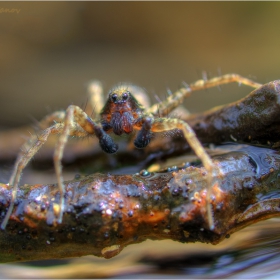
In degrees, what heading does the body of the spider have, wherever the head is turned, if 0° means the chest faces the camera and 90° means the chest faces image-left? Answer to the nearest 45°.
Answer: approximately 0°
